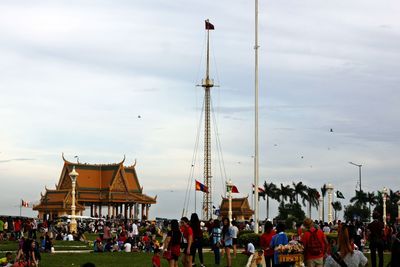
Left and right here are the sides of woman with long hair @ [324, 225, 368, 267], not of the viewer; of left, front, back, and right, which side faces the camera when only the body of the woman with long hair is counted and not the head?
back

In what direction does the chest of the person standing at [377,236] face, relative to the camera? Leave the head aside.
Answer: away from the camera

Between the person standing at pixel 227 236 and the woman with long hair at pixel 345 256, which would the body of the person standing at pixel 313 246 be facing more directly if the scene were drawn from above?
the person standing

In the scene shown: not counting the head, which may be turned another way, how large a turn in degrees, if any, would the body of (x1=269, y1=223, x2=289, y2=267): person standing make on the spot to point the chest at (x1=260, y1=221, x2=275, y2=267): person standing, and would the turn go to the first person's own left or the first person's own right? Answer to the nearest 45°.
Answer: approximately 90° to the first person's own left

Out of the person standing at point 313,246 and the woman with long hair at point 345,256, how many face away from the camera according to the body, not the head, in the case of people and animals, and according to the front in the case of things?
2

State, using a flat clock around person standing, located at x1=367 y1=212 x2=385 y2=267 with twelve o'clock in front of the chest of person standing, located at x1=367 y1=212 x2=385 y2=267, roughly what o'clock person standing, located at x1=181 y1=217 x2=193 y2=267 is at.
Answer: person standing, located at x1=181 y1=217 x2=193 y2=267 is roughly at 8 o'clock from person standing, located at x1=367 y1=212 x2=385 y2=267.

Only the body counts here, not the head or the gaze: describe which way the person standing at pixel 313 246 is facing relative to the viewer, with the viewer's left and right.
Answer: facing away from the viewer
